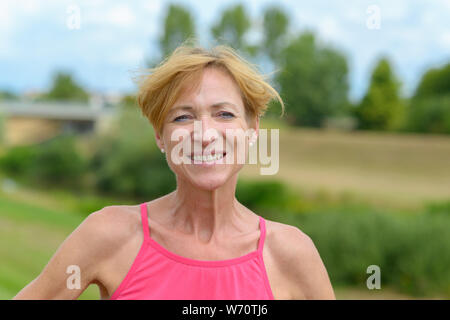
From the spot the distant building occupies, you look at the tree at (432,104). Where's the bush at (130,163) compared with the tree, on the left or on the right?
right

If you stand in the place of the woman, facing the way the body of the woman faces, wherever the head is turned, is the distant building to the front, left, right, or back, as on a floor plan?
back

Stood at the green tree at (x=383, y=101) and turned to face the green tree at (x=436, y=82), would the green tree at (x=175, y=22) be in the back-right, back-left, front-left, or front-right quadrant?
back-right

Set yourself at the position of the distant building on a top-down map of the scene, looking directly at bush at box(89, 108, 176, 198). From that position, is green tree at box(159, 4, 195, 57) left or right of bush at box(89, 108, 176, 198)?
left

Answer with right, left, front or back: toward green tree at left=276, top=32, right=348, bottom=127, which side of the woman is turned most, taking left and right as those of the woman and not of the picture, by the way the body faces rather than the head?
back

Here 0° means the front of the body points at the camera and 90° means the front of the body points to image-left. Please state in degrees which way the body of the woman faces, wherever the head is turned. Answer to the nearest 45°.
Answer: approximately 0°

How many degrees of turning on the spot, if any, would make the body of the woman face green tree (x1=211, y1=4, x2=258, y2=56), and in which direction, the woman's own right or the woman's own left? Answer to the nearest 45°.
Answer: approximately 180°

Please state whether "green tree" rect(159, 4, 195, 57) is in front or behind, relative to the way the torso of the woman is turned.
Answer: behind

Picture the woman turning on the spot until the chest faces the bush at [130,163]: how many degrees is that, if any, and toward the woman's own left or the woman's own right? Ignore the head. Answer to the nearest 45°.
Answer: approximately 180°
